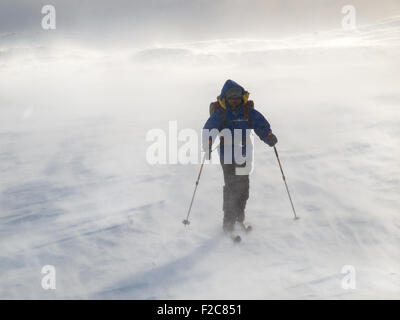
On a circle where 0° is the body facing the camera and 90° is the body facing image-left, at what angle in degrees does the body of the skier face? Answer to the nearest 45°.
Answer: approximately 0°
